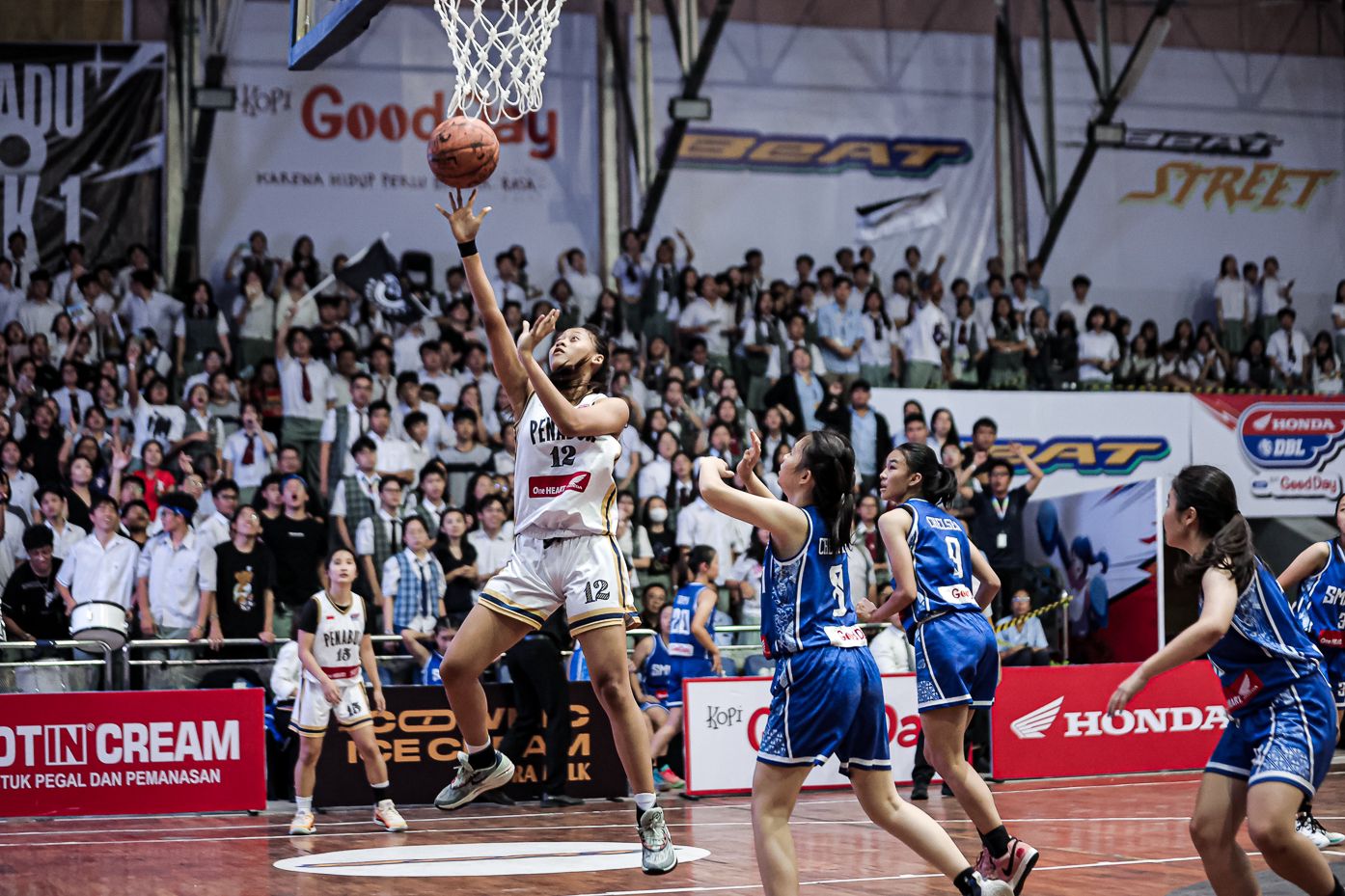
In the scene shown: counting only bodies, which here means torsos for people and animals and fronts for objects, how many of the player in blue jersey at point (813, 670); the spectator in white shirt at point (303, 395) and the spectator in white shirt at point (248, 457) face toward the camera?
2

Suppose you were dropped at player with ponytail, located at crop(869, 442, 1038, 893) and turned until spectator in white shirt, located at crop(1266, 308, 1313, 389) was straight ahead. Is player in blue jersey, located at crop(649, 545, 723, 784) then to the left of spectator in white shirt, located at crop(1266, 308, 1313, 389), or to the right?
left

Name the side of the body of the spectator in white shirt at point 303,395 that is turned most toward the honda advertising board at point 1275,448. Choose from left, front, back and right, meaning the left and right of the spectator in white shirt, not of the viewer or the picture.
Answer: left

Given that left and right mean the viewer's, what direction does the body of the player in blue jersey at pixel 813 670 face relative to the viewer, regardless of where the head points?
facing away from the viewer and to the left of the viewer

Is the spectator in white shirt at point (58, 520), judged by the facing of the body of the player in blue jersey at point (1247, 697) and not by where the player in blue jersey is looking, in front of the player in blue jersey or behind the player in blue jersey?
in front

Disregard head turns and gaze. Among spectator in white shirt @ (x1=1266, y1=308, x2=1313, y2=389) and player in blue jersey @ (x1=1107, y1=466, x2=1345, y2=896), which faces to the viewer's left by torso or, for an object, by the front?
the player in blue jersey

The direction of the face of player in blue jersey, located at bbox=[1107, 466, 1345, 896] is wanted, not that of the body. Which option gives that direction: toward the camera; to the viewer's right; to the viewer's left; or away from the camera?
to the viewer's left

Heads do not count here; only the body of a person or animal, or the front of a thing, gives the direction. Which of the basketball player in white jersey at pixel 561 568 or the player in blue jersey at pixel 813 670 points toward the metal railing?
the player in blue jersey
